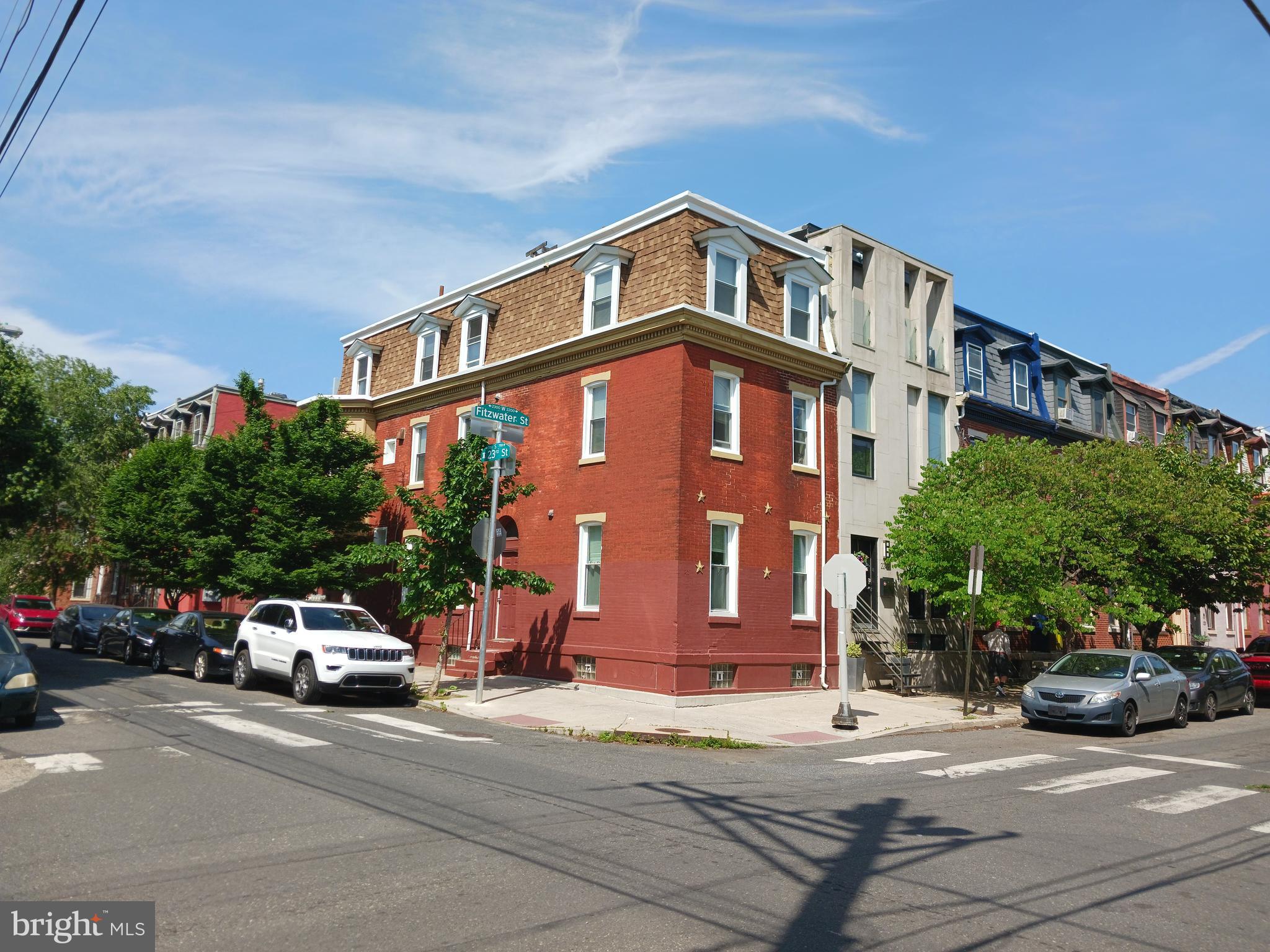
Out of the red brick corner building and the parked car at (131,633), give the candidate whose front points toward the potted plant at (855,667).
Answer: the parked car

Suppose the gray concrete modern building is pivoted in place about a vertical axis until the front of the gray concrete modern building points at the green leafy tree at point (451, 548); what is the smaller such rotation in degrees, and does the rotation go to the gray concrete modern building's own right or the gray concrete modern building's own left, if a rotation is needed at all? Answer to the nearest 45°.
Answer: approximately 90° to the gray concrete modern building's own right

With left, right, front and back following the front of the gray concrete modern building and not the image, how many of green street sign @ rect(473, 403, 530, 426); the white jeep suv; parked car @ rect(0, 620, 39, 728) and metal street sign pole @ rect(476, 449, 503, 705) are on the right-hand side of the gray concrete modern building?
4

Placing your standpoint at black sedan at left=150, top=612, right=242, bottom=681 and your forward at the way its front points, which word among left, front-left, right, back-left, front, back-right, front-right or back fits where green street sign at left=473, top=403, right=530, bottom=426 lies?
front

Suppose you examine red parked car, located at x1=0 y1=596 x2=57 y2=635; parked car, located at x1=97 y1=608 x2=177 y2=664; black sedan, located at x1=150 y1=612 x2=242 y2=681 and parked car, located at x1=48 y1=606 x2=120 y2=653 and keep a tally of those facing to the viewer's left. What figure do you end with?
0

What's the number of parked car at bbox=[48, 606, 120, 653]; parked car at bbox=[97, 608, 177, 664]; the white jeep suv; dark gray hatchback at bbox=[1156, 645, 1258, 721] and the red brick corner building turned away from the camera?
0

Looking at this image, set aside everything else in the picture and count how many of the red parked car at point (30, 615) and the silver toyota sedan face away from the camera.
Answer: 0

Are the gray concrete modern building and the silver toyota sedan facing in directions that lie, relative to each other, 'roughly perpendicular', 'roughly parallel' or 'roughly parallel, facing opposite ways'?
roughly perpendicular

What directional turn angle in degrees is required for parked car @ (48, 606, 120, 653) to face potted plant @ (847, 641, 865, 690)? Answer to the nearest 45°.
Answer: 0° — it already faces it

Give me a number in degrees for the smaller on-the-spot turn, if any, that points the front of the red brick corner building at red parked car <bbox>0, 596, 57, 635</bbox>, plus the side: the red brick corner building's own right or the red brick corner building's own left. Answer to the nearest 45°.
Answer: approximately 90° to the red brick corner building's own right

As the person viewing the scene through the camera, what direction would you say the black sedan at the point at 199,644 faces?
facing the viewer and to the right of the viewer

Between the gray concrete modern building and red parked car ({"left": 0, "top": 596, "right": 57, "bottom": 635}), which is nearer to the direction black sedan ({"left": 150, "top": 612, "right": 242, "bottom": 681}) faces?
the gray concrete modern building

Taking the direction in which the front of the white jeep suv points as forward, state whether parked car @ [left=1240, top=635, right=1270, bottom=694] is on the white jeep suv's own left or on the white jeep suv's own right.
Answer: on the white jeep suv's own left

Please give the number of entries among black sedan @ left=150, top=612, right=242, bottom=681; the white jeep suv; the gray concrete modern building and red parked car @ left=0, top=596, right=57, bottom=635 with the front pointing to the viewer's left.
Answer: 0

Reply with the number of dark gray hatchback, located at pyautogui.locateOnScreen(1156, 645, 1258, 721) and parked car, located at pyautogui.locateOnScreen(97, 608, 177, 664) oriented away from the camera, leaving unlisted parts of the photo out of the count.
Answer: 0

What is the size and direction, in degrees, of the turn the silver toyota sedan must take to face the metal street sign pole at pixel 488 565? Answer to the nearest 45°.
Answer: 0° — it already faces it

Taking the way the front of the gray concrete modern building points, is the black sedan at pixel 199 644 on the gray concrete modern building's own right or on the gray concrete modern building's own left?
on the gray concrete modern building's own right

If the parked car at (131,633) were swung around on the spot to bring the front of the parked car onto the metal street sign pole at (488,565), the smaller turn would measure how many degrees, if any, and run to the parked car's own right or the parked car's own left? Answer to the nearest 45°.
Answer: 0° — it already faces it

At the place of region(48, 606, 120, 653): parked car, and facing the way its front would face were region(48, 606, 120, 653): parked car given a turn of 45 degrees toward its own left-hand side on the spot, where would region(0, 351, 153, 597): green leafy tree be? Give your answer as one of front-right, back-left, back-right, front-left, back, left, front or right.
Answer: left

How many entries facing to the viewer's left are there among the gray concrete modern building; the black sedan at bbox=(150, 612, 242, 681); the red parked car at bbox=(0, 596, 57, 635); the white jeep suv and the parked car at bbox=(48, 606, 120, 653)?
0
